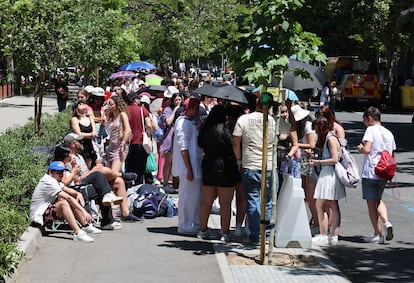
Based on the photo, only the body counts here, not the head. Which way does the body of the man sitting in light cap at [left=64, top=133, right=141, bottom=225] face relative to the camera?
to the viewer's right

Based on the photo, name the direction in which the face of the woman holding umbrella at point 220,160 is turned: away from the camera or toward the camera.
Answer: away from the camera

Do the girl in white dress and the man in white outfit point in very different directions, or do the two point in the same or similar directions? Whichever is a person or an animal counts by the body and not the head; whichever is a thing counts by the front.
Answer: very different directions

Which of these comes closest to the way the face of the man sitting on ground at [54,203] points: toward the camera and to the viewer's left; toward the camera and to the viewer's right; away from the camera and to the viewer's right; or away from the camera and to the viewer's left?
toward the camera and to the viewer's right

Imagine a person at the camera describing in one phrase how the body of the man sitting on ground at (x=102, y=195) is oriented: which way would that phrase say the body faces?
to the viewer's right
